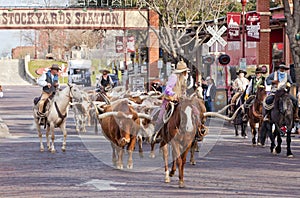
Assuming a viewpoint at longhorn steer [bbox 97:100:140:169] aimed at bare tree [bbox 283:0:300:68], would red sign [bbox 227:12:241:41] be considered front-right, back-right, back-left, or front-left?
front-left

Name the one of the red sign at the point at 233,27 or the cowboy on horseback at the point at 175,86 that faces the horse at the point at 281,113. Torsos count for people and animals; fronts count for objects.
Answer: the red sign

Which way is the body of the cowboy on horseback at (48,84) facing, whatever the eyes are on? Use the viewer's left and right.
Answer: facing the viewer and to the right of the viewer

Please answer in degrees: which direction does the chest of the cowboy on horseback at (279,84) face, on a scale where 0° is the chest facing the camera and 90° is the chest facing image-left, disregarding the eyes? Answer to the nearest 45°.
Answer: approximately 0°

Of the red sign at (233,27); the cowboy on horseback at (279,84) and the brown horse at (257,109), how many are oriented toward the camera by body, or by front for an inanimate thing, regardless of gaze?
3

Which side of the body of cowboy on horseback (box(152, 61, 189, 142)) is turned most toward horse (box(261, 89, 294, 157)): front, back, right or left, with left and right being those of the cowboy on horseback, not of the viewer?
left

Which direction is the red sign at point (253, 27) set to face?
toward the camera

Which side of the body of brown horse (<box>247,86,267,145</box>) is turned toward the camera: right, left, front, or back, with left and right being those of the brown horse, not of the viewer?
front

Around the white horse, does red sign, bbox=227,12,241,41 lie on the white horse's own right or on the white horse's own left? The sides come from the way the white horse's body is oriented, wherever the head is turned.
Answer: on the white horse's own left

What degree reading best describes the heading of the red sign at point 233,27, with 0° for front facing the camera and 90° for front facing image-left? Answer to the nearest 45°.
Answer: approximately 0°

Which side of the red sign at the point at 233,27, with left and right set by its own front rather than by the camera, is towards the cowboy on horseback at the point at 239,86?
front

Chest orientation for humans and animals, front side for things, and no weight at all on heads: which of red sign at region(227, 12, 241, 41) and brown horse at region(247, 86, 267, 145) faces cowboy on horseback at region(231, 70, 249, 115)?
the red sign
